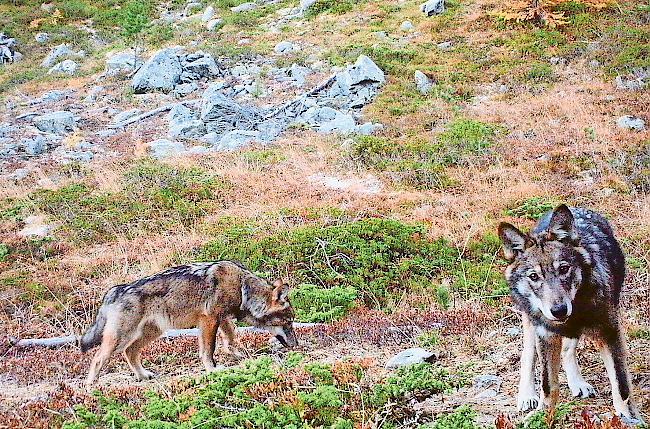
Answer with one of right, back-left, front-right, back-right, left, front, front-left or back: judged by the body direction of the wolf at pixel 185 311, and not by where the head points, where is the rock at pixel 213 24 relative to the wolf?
left

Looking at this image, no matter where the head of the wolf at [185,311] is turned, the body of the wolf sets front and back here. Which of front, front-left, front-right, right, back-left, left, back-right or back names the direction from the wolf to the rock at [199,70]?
left

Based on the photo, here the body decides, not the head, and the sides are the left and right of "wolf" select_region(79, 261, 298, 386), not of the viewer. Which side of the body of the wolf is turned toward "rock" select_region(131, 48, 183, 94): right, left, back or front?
left

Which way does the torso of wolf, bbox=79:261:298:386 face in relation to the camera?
to the viewer's right

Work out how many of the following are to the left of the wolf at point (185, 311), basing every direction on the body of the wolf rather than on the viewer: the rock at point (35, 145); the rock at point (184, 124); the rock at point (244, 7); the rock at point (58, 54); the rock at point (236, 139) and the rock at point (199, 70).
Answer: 6

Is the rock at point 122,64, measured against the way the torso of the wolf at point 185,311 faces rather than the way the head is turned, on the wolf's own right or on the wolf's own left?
on the wolf's own left

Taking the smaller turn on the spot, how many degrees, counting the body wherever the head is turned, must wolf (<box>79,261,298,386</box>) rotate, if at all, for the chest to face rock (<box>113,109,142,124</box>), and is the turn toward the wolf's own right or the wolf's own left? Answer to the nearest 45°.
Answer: approximately 90° to the wolf's own left

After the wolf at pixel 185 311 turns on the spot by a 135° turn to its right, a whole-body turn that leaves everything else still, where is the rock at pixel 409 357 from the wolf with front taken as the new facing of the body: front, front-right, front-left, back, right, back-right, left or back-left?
left

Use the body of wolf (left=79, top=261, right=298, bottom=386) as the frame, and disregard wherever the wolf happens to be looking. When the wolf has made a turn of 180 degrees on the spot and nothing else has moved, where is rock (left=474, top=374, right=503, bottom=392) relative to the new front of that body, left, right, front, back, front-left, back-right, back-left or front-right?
back-left

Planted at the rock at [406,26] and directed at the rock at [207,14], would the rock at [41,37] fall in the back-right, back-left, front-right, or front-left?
front-left

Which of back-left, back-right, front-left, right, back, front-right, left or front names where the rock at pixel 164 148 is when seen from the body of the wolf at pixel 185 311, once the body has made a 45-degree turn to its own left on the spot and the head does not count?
front-left

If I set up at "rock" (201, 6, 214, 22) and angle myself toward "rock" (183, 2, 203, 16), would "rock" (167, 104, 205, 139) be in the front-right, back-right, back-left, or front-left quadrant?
back-left

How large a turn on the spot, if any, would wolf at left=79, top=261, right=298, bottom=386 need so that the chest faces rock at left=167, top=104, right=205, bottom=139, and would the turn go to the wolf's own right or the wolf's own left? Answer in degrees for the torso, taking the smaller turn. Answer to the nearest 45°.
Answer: approximately 90° to the wolf's own left

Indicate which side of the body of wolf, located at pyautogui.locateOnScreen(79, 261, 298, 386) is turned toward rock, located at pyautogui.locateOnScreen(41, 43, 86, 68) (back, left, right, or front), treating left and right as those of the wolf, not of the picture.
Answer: left

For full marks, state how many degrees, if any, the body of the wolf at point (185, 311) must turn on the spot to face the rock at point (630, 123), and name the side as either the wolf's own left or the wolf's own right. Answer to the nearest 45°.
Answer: approximately 45° to the wolf's own left

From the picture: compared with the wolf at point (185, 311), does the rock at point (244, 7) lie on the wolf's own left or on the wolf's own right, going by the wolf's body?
on the wolf's own left

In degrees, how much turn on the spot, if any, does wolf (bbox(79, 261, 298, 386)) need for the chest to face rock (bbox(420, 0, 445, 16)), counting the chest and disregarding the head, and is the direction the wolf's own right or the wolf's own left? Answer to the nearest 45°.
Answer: approximately 45° to the wolf's own left
